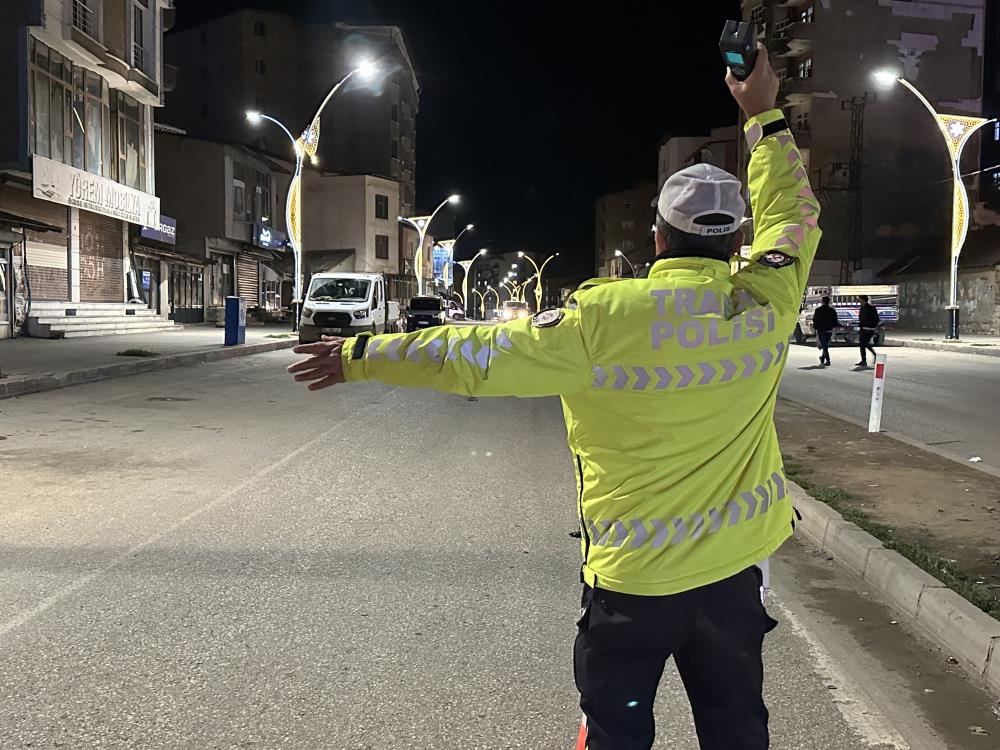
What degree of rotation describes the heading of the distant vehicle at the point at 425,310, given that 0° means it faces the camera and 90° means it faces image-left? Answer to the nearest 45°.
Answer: approximately 0°

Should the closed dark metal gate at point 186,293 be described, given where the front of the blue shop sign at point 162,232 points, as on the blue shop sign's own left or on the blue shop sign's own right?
on the blue shop sign's own left

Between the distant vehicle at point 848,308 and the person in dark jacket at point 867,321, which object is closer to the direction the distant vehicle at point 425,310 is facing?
the person in dark jacket

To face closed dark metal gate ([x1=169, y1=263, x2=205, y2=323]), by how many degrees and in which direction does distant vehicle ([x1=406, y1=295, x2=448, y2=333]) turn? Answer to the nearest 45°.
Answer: approximately 90° to its right

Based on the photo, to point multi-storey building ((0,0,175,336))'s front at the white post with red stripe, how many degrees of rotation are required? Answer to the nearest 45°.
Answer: approximately 45° to its right

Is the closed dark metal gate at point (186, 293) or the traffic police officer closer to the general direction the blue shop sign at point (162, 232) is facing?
the traffic police officer

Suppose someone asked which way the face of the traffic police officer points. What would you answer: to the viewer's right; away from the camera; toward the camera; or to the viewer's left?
away from the camera

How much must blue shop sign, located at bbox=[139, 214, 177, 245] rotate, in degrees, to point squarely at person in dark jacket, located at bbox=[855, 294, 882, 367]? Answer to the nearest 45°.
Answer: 0° — it already faces them

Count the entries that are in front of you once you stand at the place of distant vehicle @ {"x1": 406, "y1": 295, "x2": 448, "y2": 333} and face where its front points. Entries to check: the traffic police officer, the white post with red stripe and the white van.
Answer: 3

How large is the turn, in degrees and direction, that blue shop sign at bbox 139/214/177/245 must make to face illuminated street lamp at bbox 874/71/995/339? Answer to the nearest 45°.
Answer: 0° — it already faces it

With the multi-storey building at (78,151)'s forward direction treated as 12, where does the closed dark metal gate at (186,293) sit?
The closed dark metal gate is roughly at 8 o'clock from the multi-storey building.

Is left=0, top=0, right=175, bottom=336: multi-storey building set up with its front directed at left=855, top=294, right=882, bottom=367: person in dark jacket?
yes

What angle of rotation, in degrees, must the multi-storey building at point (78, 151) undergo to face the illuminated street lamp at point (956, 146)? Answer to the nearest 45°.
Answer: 0° — it already faces it
